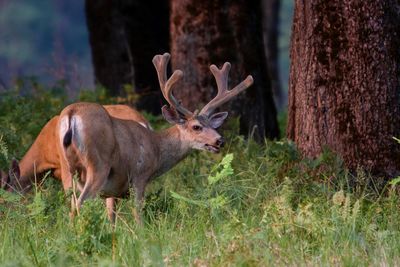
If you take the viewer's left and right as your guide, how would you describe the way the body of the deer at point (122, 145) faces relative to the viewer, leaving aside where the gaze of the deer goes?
facing away from the viewer and to the right of the viewer
